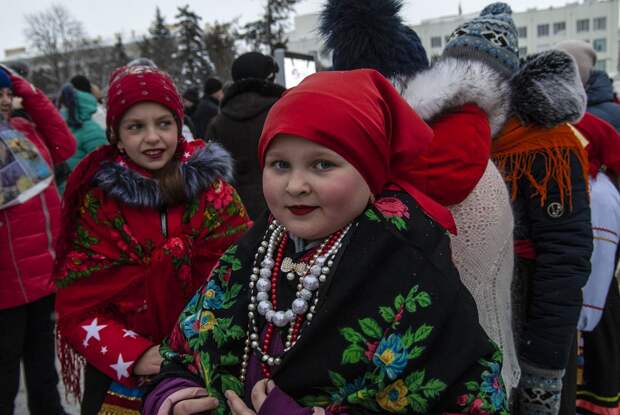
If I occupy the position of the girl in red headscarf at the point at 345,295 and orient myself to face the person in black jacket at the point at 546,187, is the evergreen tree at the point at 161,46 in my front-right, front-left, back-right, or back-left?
front-left

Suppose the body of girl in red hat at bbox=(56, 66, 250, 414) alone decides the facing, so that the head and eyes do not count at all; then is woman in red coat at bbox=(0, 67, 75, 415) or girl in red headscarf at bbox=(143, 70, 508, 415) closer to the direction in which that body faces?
the girl in red headscarf

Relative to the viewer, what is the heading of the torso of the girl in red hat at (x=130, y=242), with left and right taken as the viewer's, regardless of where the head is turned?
facing the viewer

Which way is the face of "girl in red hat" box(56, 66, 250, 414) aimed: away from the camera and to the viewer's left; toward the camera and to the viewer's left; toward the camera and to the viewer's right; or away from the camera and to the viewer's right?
toward the camera and to the viewer's right

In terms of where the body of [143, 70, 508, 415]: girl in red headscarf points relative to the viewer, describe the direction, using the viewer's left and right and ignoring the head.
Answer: facing the viewer and to the left of the viewer

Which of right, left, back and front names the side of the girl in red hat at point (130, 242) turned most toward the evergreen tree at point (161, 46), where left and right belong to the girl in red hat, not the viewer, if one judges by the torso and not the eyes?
back

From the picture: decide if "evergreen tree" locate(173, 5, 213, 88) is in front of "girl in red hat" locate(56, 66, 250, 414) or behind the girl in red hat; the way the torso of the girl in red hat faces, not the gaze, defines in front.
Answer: behind

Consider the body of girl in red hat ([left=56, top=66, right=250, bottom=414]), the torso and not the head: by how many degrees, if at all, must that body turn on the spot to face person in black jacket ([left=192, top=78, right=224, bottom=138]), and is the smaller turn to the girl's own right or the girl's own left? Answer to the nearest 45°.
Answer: approximately 180°

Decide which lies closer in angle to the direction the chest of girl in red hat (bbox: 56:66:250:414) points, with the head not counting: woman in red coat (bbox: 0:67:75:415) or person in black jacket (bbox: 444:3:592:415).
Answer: the person in black jacket

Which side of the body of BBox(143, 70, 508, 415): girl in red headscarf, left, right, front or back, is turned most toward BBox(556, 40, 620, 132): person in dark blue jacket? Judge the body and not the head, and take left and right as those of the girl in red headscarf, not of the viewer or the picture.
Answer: back

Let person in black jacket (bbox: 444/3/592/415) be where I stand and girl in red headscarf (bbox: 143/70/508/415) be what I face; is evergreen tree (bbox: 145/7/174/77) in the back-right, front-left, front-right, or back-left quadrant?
back-right
